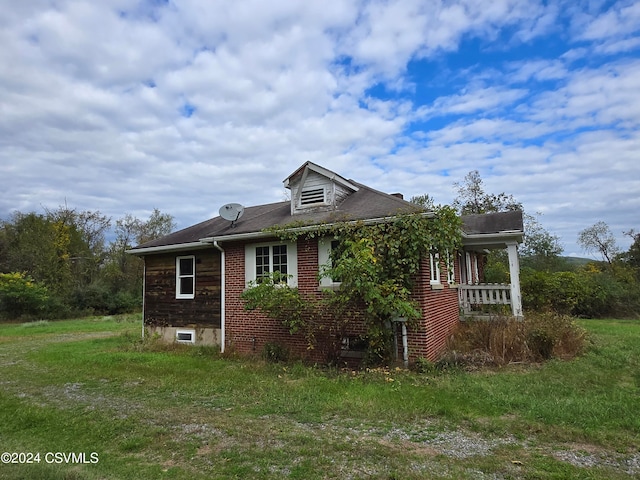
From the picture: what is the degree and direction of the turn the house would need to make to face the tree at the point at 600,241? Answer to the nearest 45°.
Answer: approximately 90° to its left

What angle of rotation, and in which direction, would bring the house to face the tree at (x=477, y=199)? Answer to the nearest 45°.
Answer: approximately 90° to its left

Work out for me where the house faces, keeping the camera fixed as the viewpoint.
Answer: facing the viewer and to the right of the viewer

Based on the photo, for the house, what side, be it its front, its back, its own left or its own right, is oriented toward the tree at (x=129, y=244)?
back

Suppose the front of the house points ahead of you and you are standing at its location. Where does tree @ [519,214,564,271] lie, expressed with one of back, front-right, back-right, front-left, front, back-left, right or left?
left

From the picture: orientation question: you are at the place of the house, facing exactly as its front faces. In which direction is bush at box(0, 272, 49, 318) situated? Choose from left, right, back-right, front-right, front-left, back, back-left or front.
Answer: back
